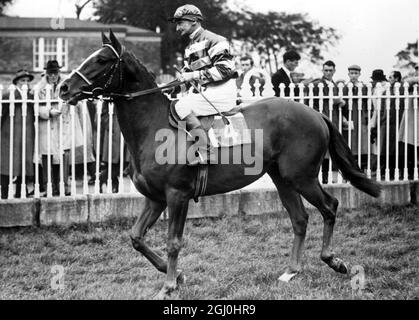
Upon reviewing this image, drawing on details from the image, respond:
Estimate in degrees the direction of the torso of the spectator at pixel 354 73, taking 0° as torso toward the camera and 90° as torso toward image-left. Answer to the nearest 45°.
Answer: approximately 0°

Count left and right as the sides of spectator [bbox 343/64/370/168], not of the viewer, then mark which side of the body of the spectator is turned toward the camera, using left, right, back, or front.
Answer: front

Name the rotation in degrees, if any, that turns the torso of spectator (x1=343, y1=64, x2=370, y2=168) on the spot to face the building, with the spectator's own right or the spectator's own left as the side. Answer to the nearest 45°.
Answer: approximately 135° to the spectator's own right

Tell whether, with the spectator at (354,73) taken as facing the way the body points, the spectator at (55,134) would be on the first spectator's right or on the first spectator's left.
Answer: on the first spectator's right

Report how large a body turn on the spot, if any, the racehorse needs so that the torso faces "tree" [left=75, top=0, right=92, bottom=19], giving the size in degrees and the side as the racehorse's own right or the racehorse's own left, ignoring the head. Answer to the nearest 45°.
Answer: approximately 90° to the racehorse's own right

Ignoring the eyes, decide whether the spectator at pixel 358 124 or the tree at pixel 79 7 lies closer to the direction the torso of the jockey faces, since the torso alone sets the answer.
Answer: the tree

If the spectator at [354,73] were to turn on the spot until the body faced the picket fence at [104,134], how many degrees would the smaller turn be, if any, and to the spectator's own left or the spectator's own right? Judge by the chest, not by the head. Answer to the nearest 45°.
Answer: approximately 45° to the spectator's own right

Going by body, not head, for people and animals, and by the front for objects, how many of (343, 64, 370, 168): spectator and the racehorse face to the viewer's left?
1

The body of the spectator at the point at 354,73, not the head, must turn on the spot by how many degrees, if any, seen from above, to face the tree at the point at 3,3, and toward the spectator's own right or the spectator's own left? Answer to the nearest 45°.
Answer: approximately 135° to the spectator's own right

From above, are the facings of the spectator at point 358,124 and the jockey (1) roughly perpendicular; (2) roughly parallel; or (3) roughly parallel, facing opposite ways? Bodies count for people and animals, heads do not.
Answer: roughly perpendicular

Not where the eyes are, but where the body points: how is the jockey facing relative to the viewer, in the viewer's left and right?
facing to the left of the viewer

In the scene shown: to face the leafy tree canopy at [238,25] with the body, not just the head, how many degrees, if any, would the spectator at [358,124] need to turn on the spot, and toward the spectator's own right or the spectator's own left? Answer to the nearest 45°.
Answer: approximately 180°

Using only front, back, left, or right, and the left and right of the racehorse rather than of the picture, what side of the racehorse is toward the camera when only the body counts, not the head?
left

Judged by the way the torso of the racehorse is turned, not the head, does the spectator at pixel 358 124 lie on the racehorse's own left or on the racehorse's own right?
on the racehorse's own right

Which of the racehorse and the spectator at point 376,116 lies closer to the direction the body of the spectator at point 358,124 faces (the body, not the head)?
the racehorse

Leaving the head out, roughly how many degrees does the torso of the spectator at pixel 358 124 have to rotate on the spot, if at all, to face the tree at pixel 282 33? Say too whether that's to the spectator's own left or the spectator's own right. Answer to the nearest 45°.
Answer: approximately 180°

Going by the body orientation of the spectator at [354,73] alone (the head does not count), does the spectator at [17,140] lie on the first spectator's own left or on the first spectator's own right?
on the first spectator's own right
